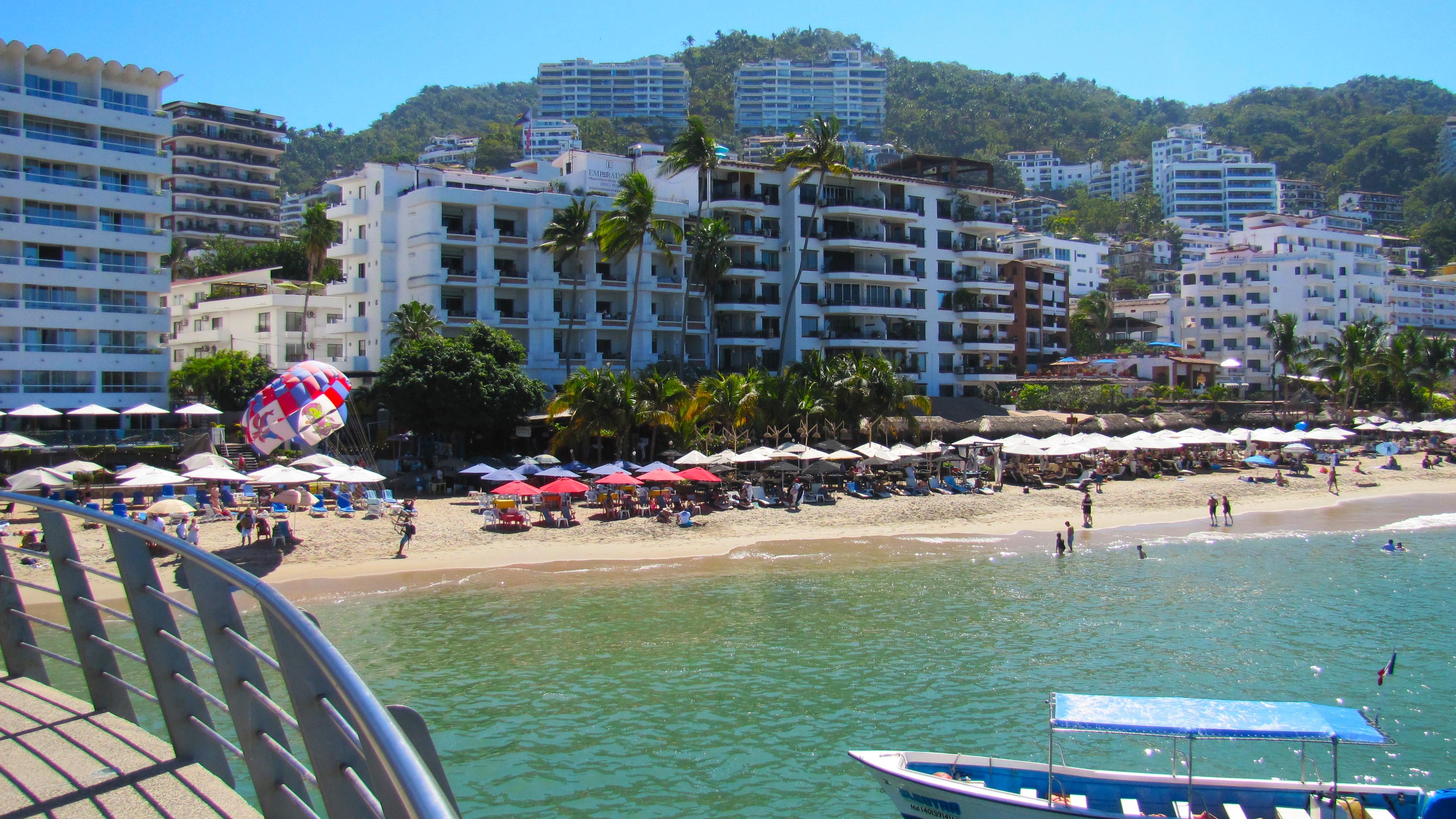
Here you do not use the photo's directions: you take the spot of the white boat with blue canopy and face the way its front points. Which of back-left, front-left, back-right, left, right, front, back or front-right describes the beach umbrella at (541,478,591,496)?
front-right

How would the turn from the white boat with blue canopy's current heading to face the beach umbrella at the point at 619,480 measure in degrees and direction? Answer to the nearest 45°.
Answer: approximately 45° to its right

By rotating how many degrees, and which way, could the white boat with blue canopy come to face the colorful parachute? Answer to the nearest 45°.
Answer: approximately 45° to its right

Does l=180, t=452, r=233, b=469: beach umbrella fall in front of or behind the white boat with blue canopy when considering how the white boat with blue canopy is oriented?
in front

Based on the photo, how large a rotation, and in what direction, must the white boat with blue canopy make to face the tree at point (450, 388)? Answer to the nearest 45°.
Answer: approximately 45° to its right

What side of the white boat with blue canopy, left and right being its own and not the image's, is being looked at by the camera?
left

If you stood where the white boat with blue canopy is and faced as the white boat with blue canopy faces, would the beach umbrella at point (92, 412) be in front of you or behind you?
in front

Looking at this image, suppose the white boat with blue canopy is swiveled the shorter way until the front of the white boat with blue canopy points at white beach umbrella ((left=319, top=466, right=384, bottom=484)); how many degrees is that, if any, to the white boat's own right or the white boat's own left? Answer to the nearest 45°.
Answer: approximately 45° to the white boat's own right
